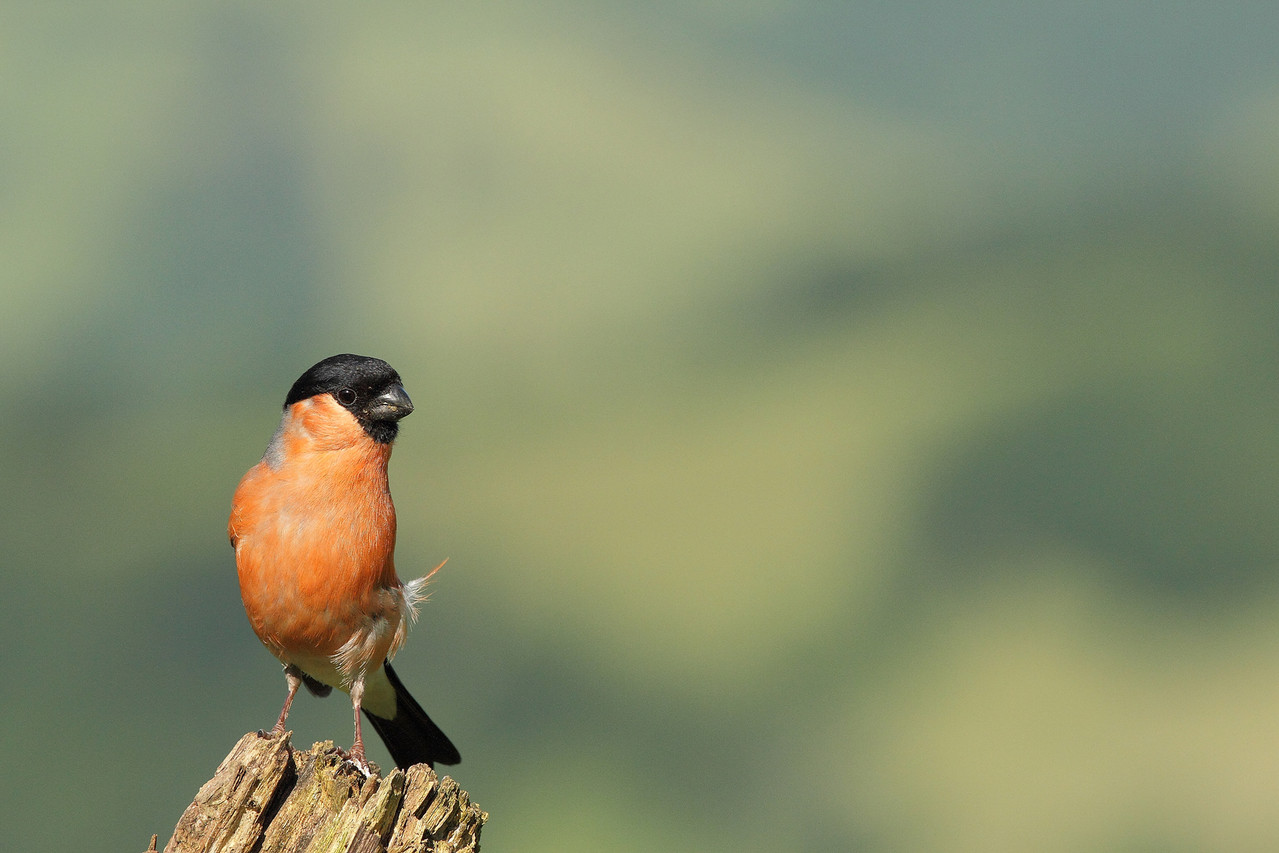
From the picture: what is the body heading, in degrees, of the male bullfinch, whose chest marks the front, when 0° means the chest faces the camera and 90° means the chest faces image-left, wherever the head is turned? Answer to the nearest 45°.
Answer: approximately 0°
